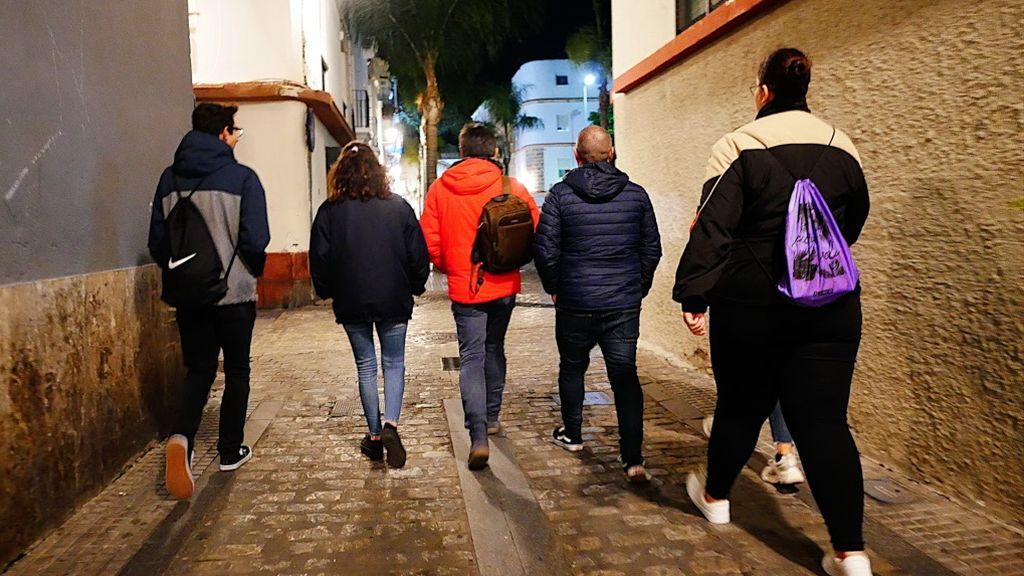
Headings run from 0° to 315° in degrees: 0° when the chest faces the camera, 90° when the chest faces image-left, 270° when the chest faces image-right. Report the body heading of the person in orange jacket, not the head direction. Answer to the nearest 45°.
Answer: approximately 180°

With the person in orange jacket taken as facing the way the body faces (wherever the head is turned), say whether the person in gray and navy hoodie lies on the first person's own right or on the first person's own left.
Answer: on the first person's own left

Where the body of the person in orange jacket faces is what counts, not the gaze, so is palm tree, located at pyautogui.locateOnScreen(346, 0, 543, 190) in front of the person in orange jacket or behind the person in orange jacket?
in front

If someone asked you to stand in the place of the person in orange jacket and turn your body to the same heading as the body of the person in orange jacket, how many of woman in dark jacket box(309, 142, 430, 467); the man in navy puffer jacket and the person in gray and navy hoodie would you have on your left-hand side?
2

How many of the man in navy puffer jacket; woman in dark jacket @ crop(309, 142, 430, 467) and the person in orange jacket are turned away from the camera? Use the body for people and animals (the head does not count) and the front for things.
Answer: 3

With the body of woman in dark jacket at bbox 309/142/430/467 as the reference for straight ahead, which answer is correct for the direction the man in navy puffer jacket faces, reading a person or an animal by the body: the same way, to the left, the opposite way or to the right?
the same way

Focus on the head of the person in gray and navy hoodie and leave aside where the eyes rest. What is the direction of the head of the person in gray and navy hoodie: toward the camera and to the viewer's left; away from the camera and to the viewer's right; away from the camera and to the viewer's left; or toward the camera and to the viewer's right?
away from the camera and to the viewer's right

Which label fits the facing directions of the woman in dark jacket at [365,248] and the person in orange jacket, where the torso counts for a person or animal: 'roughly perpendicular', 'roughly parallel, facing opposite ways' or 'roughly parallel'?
roughly parallel

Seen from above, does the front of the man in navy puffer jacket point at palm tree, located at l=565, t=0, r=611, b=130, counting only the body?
yes

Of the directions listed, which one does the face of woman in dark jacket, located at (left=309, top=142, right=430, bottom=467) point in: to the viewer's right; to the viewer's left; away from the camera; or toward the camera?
away from the camera

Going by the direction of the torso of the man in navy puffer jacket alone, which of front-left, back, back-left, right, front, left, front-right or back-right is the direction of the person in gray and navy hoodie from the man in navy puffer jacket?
left

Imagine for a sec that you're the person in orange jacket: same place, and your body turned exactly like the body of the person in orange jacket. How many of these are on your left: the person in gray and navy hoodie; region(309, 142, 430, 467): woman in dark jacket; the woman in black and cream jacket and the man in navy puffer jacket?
2

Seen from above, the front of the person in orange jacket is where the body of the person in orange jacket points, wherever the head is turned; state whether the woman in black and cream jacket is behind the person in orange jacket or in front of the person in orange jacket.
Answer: behind

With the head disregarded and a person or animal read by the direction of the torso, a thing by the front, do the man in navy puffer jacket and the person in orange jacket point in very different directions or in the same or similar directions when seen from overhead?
same or similar directions

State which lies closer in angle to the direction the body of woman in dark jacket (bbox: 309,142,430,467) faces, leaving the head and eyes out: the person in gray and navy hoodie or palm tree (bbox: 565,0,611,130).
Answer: the palm tree

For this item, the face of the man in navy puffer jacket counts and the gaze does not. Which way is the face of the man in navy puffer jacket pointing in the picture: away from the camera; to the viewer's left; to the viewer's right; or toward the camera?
away from the camera

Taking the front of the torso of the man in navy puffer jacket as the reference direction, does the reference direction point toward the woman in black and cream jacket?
no

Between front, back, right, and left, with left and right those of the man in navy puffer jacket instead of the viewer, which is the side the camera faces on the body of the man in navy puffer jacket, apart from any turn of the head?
back

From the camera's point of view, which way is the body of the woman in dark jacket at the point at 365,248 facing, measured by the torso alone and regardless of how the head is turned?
away from the camera
